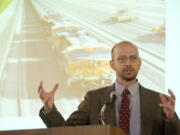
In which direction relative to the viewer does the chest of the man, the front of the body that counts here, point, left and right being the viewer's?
facing the viewer

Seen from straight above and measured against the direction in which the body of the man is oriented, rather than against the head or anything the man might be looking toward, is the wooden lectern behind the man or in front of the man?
in front
